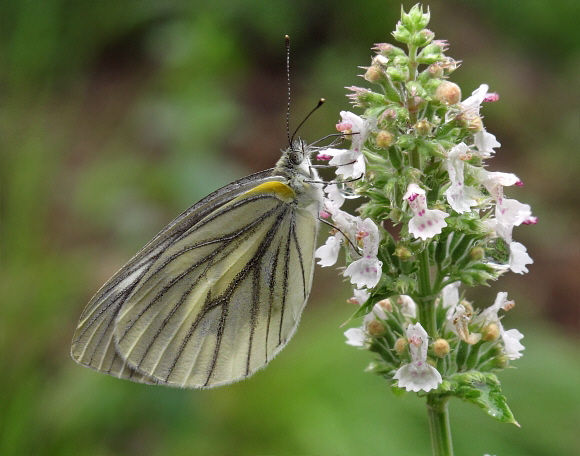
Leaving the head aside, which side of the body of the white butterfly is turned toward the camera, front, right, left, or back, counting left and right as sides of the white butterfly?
right
